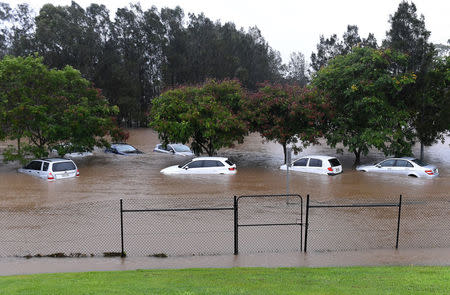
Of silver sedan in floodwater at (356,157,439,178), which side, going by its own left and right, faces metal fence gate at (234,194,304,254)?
left

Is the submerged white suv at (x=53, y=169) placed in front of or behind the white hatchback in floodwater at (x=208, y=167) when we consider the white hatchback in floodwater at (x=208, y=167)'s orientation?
in front

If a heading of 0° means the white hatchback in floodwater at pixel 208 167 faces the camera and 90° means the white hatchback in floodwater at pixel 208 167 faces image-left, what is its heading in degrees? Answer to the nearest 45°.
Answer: approximately 90°
